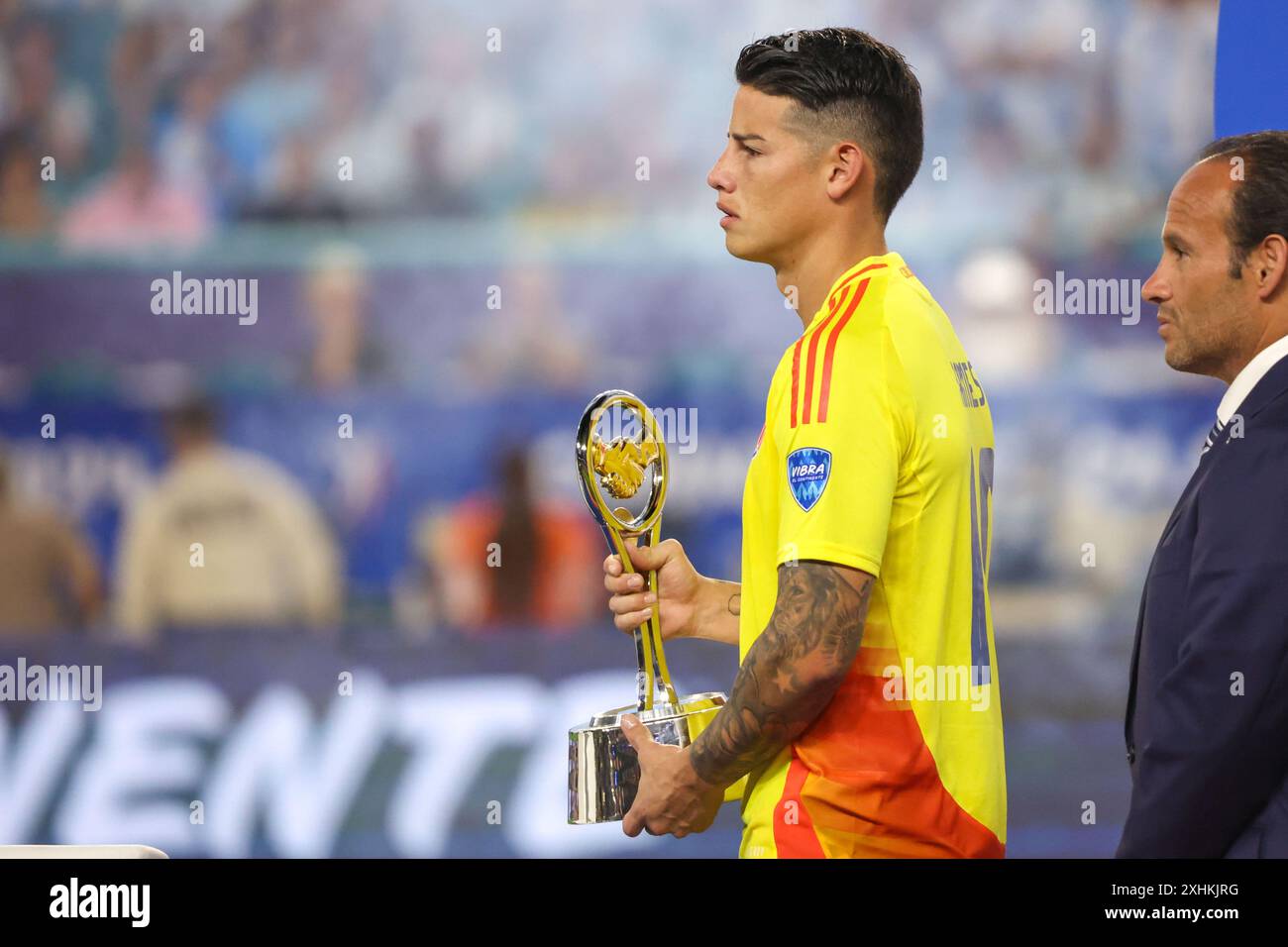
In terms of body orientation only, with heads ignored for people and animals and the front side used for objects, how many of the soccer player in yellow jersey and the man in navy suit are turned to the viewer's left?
2

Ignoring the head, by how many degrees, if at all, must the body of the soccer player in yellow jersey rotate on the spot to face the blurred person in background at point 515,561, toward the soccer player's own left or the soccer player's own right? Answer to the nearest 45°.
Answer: approximately 90° to the soccer player's own right

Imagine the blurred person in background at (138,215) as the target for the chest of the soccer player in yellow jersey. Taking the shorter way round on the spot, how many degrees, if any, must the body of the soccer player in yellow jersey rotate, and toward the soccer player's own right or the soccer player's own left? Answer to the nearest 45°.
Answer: approximately 45° to the soccer player's own right

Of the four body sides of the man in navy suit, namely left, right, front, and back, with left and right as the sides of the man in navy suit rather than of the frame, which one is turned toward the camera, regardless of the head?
left

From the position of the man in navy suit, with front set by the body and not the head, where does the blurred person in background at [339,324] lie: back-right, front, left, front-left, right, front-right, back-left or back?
front-right

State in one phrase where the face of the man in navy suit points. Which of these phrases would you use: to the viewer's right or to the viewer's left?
to the viewer's left

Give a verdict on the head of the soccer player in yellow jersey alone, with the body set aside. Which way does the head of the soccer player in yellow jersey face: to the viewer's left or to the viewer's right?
to the viewer's left

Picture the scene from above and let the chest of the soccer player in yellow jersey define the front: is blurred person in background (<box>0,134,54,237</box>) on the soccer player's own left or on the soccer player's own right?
on the soccer player's own right

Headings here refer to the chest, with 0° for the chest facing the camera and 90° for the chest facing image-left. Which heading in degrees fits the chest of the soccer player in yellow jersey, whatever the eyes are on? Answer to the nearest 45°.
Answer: approximately 90°

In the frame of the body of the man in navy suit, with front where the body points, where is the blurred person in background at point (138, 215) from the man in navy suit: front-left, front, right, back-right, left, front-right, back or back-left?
front-right
